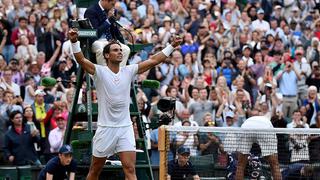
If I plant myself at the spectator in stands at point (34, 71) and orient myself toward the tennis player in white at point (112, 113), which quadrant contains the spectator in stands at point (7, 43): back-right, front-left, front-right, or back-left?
back-right

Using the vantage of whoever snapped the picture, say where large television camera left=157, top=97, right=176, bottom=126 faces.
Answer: facing the viewer and to the left of the viewer

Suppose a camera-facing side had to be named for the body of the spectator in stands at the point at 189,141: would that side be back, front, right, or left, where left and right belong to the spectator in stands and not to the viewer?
front

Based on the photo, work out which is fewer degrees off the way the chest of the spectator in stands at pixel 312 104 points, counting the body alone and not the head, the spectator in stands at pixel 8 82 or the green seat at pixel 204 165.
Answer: the green seat

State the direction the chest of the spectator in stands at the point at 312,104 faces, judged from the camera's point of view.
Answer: toward the camera

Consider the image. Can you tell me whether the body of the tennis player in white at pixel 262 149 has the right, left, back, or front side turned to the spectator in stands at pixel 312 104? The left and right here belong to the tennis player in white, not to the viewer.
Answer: front

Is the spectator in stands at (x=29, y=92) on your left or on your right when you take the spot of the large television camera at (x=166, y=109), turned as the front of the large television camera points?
on your right

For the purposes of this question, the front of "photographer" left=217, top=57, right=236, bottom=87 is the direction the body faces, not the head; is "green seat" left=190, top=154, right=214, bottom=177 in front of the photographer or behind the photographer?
in front

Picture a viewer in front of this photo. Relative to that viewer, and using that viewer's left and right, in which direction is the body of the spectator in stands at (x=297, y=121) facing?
facing the viewer

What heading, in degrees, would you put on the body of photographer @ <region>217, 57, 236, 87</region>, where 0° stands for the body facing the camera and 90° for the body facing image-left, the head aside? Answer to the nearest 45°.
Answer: approximately 0°

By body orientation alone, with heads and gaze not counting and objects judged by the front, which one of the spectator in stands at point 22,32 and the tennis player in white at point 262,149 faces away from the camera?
the tennis player in white
